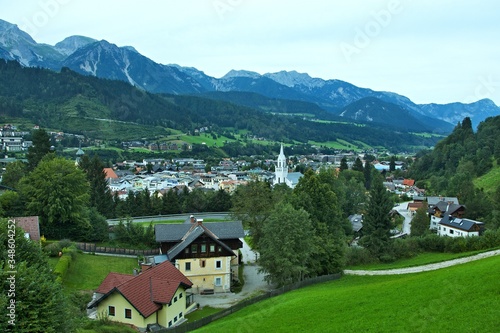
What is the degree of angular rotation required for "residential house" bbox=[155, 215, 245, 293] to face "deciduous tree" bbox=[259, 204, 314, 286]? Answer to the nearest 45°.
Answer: approximately 45° to its left

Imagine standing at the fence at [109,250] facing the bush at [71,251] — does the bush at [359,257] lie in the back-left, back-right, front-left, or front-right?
back-left

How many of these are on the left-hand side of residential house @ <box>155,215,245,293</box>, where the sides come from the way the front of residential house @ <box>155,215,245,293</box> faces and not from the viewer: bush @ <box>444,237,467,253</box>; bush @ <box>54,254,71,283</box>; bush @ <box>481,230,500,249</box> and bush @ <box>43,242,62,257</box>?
2

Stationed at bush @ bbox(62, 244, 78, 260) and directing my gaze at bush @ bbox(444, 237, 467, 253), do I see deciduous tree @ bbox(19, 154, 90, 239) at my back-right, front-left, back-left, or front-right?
back-left

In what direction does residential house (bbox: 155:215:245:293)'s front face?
toward the camera

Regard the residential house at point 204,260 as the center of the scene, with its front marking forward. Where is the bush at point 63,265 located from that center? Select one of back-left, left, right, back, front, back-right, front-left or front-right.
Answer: right

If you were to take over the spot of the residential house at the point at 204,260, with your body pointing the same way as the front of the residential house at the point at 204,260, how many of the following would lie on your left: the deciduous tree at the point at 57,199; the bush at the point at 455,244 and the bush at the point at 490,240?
2

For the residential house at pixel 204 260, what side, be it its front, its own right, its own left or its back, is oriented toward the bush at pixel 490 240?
left

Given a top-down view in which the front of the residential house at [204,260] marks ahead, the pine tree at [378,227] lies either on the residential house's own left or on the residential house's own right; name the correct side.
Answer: on the residential house's own left

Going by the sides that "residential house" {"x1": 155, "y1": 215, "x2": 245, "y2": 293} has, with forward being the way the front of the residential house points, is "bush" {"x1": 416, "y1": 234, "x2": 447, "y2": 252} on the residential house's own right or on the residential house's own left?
on the residential house's own left

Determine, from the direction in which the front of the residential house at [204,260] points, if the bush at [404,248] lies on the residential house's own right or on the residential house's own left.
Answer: on the residential house's own left

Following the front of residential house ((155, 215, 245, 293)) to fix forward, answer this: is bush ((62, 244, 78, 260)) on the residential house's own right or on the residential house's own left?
on the residential house's own right

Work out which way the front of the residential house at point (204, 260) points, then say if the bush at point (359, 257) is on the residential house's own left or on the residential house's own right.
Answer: on the residential house's own left

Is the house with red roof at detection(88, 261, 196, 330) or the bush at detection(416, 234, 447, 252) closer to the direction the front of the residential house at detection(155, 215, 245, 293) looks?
the house with red roof

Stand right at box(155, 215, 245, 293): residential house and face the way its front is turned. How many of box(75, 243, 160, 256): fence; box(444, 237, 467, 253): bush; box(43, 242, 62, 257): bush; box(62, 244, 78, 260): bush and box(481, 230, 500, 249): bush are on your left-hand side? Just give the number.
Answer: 2

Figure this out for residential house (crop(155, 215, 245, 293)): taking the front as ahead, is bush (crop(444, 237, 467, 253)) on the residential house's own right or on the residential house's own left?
on the residential house's own left
